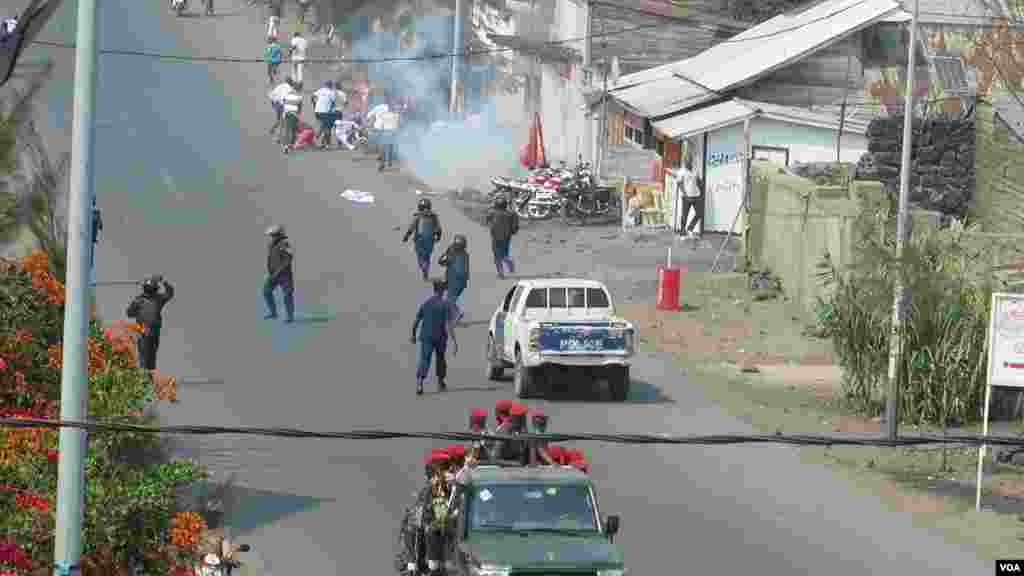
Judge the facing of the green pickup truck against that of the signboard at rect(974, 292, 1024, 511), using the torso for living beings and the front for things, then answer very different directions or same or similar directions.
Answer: same or similar directions

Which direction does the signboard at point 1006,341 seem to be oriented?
toward the camera

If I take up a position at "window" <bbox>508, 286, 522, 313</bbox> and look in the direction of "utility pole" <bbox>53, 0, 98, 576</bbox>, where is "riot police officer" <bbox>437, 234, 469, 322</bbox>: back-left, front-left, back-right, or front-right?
back-right

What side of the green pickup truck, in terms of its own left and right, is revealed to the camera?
front

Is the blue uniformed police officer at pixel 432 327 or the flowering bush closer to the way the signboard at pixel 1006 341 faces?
the flowering bush

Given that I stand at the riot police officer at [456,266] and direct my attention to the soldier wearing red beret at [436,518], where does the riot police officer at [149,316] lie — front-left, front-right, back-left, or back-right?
front-right

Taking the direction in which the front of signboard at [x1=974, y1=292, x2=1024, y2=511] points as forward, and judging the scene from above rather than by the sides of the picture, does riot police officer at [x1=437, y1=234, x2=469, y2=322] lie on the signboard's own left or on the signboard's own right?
on the signboard's own right

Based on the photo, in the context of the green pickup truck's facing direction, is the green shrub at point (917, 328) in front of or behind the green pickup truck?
behind

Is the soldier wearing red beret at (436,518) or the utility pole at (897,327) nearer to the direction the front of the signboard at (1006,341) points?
the soldier wearing red beret

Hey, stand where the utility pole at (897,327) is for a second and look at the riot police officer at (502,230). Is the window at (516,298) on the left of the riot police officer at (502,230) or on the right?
left

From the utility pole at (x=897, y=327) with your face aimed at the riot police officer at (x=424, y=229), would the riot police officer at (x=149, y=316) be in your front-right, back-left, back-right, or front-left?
front-left
